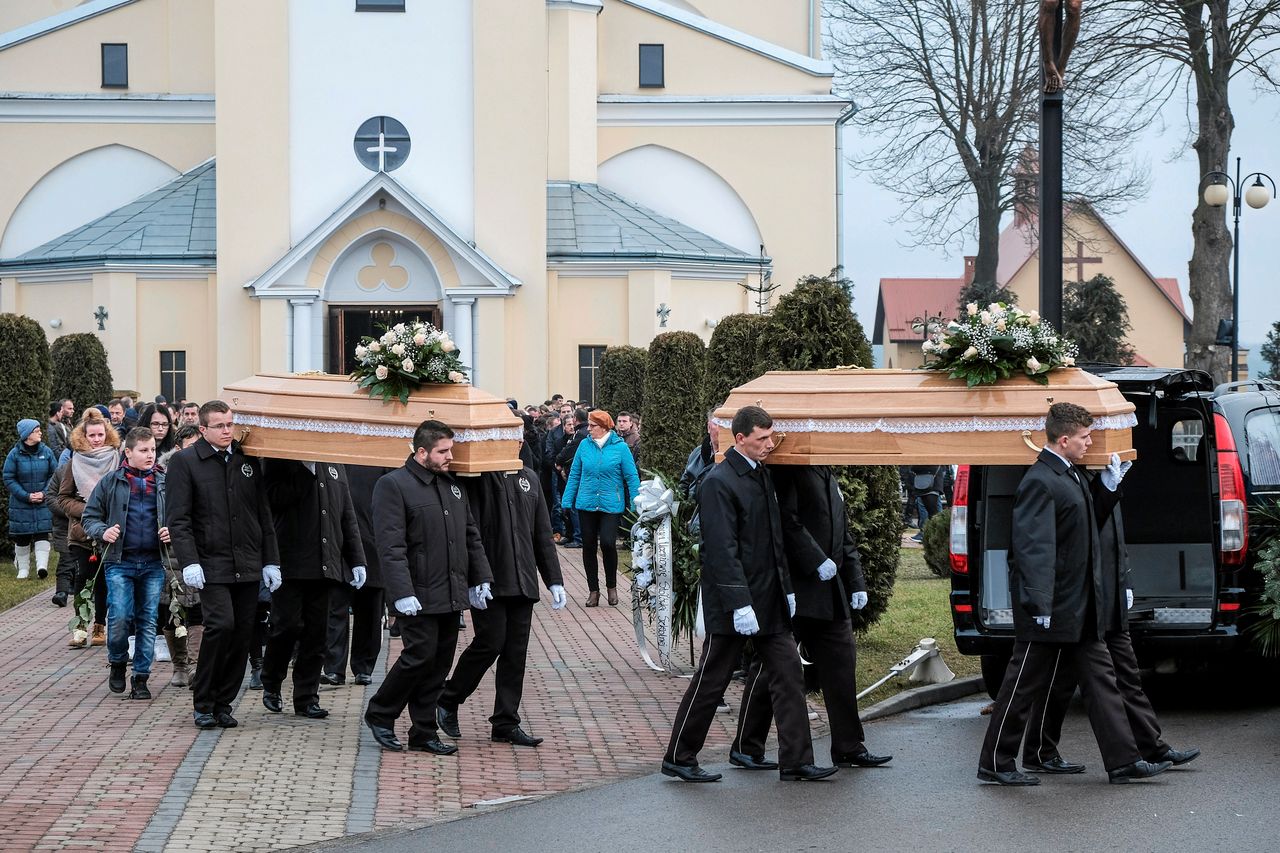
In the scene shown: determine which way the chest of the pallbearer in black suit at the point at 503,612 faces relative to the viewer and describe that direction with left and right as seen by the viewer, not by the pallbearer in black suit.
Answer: facing the viewer and to the right of the viewer

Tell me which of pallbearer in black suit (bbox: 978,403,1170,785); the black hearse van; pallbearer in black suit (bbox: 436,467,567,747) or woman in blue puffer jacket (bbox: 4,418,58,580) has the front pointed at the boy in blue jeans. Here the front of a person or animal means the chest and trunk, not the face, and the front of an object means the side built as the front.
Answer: the woman in blue puffer jacket

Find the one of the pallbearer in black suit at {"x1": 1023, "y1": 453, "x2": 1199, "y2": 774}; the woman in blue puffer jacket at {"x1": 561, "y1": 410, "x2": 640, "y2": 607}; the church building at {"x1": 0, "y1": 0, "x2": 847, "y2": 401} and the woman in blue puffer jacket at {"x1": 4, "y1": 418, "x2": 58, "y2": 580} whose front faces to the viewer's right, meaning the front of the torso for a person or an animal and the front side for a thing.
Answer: the pallbearer in black suit

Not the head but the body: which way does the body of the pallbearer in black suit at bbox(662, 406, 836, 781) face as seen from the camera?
to the viewer's right

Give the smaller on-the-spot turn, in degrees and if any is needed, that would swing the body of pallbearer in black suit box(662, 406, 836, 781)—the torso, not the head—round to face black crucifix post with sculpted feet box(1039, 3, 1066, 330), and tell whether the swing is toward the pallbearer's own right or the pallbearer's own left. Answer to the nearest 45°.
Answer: approximately 45° to the pallbearer's own left

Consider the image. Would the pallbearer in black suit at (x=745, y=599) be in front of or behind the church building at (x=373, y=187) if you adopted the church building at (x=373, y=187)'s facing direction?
in front

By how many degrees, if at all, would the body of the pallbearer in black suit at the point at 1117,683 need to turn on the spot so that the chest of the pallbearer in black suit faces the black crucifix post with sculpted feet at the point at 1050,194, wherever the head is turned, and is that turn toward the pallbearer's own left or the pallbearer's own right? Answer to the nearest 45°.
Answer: approximately 90° to the pallbearer's own left

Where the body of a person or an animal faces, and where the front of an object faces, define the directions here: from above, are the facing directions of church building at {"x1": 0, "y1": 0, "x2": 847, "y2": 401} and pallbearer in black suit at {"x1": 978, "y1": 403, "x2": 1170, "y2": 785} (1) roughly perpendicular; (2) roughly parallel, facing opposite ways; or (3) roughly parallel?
roughly perpendicular

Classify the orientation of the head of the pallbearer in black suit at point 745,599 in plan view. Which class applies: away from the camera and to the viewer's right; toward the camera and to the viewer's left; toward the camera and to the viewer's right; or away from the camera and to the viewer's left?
toward the camera and to the viewer's right

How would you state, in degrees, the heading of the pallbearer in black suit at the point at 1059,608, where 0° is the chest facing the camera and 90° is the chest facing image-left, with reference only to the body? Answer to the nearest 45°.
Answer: approximately 270°

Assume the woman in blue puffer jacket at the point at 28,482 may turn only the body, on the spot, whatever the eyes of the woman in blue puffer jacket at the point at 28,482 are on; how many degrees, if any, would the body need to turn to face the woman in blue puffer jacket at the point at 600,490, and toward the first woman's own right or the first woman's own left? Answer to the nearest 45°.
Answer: approximately 45° to the first woman's own left

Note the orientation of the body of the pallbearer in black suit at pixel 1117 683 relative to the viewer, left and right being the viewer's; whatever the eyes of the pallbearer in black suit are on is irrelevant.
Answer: facing to the right of the viewer

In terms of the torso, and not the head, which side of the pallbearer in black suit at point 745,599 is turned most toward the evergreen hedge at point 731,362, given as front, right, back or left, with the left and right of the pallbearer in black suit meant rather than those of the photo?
left

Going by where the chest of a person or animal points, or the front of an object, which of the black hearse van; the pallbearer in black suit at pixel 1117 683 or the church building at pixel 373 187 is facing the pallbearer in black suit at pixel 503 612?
the church building

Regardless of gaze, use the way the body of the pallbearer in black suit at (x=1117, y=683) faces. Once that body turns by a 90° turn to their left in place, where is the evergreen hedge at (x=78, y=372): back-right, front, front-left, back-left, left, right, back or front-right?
front-left

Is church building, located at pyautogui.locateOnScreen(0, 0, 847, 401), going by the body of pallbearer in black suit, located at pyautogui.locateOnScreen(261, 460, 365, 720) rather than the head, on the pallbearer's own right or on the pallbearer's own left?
on the pallbearer's own left
